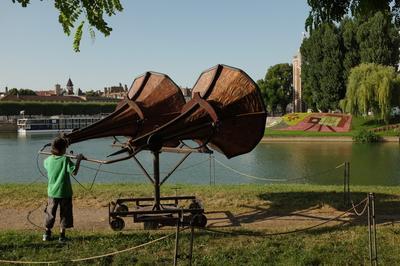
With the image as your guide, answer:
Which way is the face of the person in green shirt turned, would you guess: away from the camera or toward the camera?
away from the camera

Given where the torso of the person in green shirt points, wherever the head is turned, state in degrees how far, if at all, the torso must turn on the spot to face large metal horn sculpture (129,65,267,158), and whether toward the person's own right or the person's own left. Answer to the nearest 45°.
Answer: approximately 45° to the person's own right

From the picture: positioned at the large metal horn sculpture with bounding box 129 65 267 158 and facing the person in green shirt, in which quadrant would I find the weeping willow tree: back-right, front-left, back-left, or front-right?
back-right

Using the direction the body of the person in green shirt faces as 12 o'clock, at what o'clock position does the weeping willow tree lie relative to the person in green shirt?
The weeping willow tree is roughly at 12 o'clock from the person in green shirt.

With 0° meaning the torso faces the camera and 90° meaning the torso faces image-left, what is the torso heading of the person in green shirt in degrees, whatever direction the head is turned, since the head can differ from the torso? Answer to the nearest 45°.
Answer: approximately 225°

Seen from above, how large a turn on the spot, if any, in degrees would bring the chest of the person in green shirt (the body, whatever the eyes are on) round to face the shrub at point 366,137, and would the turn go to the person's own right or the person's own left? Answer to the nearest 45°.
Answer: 0° — they already face it
